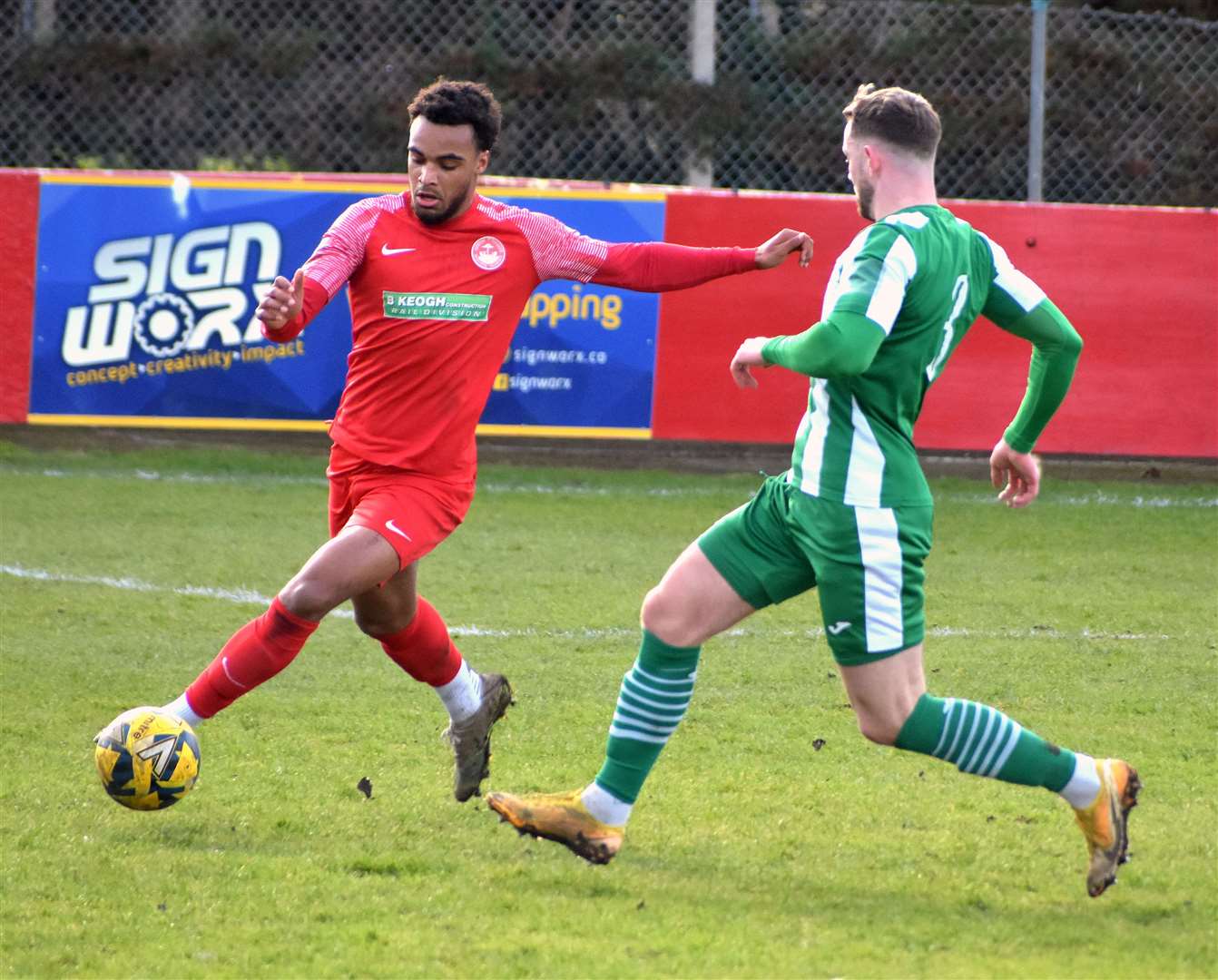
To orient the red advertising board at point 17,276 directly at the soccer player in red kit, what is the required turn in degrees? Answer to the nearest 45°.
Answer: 0° — it already faces them

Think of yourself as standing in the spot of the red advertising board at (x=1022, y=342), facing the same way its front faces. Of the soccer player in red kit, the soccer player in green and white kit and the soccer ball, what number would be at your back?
0

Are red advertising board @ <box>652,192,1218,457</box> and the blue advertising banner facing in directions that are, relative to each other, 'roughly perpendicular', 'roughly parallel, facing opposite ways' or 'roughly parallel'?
roughly parallel

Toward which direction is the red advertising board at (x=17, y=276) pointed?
toward the camera

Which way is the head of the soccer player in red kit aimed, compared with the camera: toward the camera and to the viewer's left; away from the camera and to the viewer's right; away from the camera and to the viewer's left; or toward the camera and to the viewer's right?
toward the camera and to the viewer's left

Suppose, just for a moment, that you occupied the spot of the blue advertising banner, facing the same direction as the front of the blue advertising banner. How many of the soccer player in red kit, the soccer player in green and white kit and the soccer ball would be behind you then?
0

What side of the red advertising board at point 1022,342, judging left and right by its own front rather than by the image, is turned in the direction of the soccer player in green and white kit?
front

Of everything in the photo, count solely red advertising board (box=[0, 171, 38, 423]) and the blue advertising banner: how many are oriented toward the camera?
2

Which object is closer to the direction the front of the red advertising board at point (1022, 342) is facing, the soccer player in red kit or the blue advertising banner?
the soccer player in red kit

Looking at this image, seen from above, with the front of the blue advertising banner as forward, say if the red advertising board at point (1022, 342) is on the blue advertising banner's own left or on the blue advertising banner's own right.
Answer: on the blue advertising banner's own left

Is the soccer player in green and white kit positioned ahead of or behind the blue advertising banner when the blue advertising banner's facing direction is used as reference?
ahead

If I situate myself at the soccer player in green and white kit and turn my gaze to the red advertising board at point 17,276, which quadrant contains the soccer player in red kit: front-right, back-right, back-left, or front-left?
front-left

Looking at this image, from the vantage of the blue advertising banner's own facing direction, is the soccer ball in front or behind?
in front

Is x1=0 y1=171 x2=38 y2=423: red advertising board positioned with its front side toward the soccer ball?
yes

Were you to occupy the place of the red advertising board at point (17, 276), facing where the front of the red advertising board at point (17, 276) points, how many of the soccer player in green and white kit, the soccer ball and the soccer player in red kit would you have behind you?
0

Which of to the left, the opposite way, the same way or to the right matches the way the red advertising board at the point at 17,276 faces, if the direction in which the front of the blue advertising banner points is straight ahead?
the same way

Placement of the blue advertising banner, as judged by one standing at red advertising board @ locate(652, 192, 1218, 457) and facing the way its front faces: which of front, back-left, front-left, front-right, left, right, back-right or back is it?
right

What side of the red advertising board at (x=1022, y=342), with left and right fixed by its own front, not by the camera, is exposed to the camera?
front

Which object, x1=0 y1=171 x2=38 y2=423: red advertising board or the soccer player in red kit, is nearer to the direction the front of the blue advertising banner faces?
the soccer player in red kit
